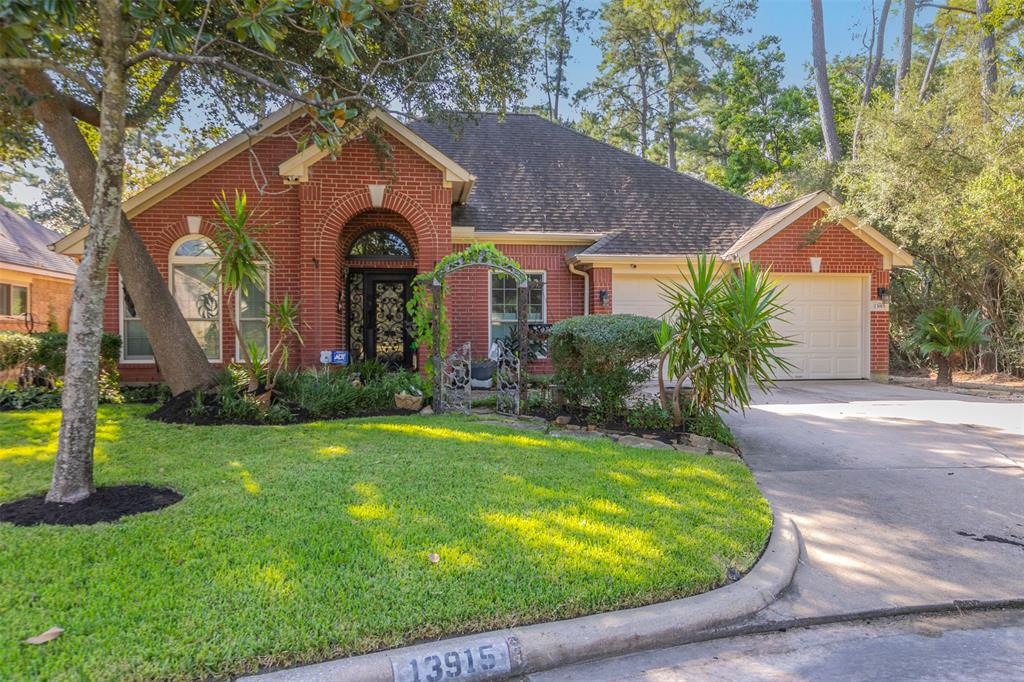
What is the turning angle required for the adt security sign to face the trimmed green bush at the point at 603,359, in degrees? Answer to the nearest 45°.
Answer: approximately 45° to its left

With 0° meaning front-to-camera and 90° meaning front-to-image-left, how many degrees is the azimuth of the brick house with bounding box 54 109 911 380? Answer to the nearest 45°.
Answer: approximately 0°

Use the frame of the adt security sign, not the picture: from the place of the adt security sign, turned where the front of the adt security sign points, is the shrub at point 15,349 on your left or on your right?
on your right

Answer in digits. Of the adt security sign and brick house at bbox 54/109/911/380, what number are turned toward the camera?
2

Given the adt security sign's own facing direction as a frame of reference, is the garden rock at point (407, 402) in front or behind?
in front

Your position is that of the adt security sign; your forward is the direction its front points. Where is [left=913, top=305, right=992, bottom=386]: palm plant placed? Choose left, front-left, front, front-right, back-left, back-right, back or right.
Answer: left

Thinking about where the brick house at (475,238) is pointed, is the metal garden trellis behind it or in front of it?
in front
